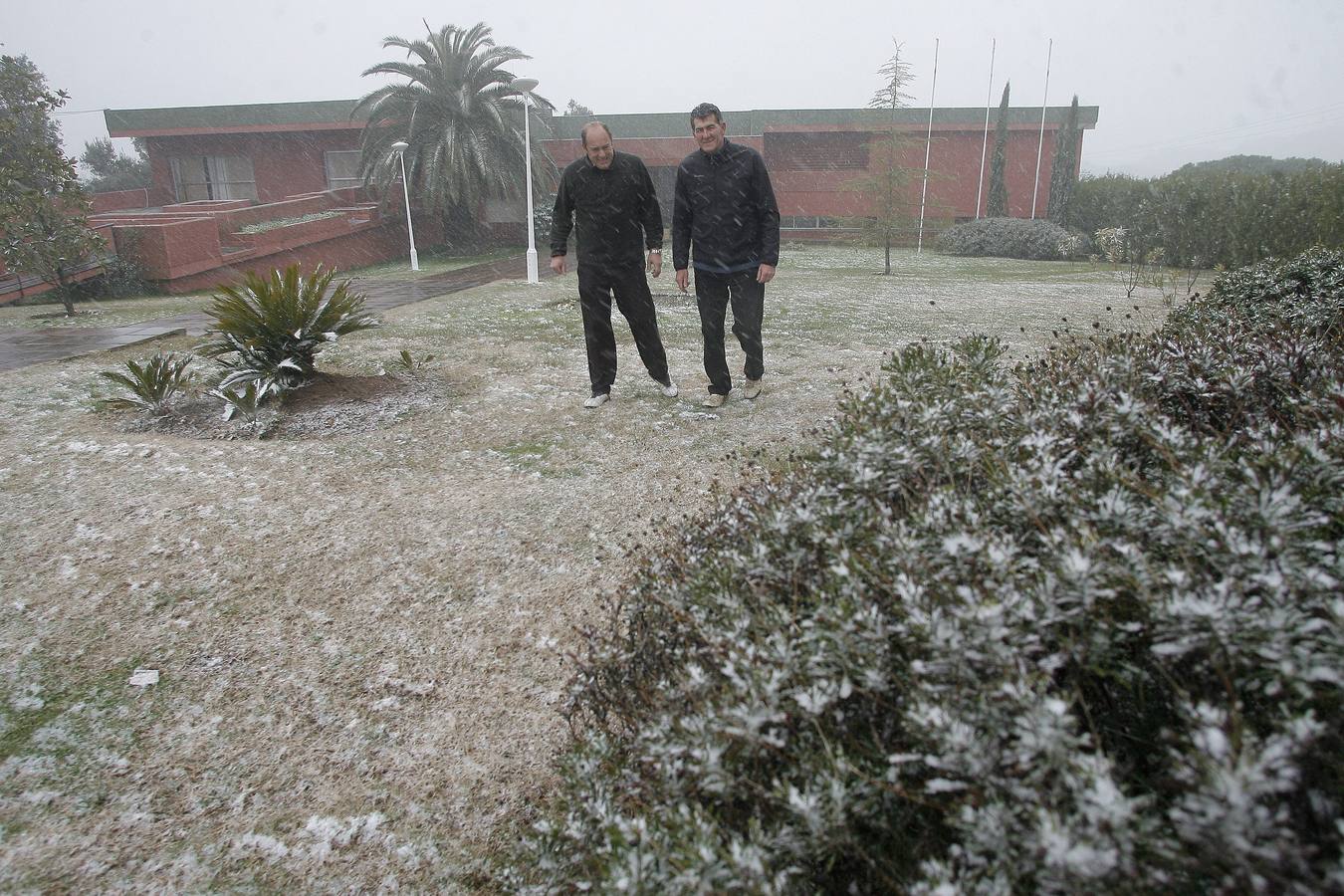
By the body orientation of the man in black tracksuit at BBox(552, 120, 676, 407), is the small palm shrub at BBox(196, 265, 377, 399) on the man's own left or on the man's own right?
on the man's own right

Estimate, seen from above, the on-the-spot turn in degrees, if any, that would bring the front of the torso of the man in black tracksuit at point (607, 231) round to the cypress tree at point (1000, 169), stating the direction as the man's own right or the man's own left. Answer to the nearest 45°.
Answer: approximately 135° to the man's own left

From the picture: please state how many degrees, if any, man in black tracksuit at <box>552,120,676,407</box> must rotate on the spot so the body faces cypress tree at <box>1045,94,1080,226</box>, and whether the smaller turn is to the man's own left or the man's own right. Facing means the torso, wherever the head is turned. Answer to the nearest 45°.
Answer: approximately 135° to the man's own left

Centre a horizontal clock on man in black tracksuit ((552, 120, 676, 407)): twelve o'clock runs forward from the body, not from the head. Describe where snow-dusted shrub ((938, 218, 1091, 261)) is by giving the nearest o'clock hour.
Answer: The snow-dusted shrub is roughly at 7 o'clock from the man in black tracksuit.

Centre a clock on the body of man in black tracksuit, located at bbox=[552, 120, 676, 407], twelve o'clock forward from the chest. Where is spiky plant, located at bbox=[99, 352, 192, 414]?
The spiky plant is roughly at 3 o'clock from the man in black tracksuit.

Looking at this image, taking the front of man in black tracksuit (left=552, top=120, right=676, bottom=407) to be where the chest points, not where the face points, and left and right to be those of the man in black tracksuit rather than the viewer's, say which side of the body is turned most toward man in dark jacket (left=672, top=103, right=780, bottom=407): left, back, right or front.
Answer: left

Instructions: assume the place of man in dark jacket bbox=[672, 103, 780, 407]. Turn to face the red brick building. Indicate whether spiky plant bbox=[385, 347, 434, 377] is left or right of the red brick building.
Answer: left

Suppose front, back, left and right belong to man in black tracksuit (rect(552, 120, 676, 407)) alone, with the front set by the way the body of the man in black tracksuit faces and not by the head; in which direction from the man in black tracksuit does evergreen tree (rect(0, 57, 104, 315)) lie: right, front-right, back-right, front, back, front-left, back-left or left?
back-right

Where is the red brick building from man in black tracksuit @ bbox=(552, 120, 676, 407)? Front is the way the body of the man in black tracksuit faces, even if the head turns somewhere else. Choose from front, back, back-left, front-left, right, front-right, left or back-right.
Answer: back

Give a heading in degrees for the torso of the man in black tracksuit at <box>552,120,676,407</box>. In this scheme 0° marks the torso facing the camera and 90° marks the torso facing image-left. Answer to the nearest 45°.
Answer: approximately 0°
